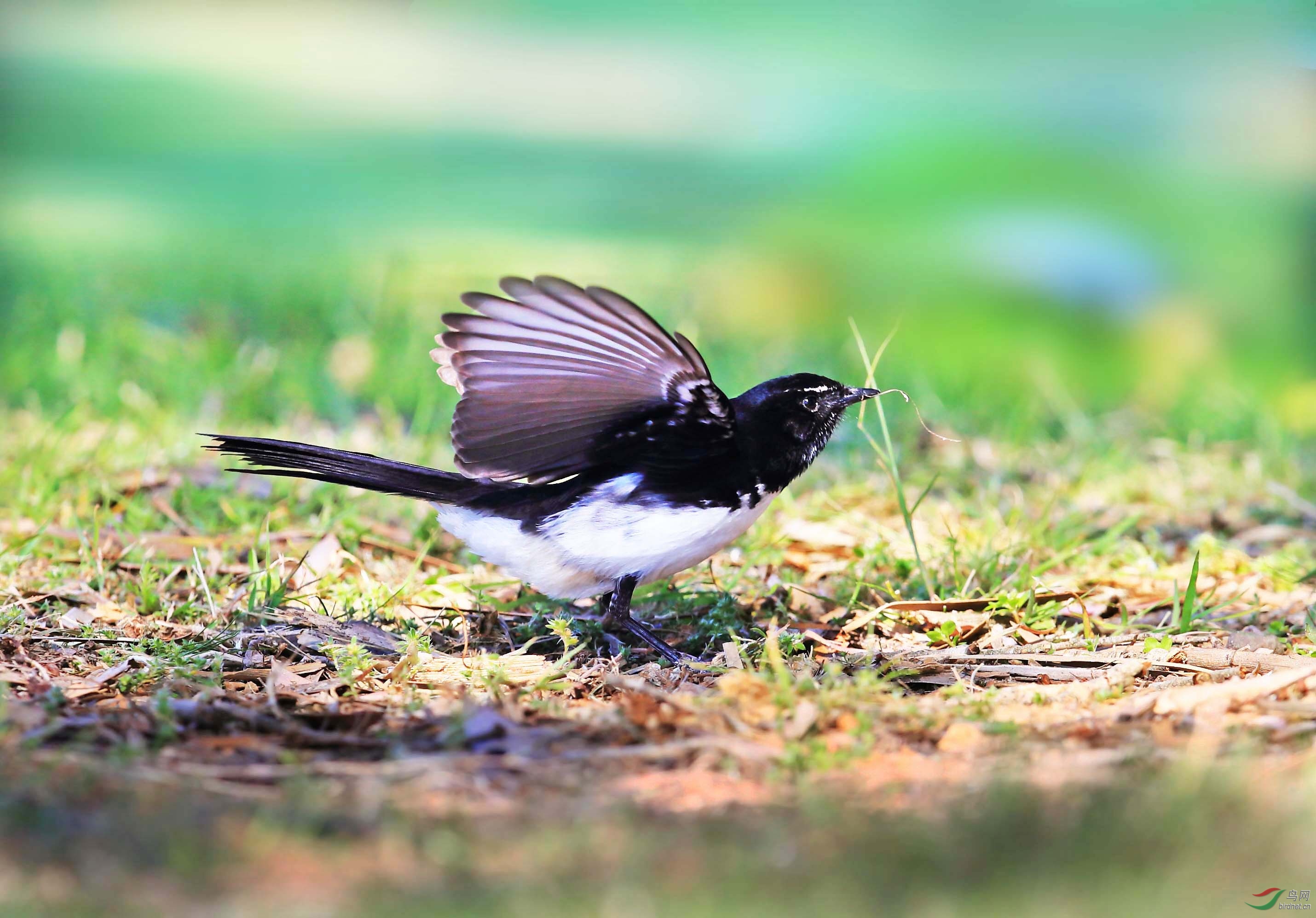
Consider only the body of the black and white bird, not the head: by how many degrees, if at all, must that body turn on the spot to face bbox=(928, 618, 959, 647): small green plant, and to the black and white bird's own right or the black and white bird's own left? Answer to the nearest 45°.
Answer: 0° — it already faces it

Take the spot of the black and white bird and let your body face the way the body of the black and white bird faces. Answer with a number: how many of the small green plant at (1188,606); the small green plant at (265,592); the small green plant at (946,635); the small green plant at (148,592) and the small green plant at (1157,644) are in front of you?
3

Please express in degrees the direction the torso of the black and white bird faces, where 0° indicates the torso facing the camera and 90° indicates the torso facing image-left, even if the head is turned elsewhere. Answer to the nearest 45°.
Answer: approximately 270°

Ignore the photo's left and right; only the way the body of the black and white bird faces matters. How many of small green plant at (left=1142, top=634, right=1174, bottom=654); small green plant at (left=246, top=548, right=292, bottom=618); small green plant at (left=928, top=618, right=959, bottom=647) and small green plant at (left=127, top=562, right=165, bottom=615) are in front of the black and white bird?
2

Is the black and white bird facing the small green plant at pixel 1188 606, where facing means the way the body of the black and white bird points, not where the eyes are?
yes

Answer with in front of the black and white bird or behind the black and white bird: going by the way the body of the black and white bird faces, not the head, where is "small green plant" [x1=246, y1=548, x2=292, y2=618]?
behind

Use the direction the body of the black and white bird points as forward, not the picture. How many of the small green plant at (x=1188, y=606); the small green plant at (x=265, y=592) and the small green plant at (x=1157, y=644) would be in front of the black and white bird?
2

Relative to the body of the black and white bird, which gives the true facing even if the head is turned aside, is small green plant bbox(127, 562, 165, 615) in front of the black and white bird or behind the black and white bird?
behind
